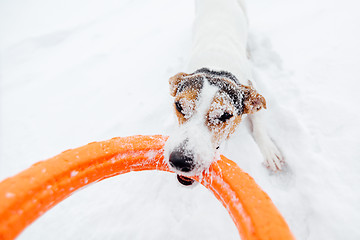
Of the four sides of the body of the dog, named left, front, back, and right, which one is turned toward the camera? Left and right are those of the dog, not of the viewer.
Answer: front
